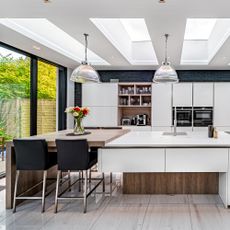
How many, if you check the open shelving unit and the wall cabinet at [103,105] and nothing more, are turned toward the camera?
2

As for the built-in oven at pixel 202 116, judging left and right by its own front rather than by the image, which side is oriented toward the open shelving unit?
right

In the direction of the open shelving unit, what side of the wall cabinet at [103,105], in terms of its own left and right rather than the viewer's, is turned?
left

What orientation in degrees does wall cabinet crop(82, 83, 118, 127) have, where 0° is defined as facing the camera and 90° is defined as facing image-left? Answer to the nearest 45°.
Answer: approximately 0°

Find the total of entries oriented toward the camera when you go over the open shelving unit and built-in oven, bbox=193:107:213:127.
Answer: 2

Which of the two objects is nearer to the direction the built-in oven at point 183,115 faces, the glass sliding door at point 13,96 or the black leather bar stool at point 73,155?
the black leather bar stool
